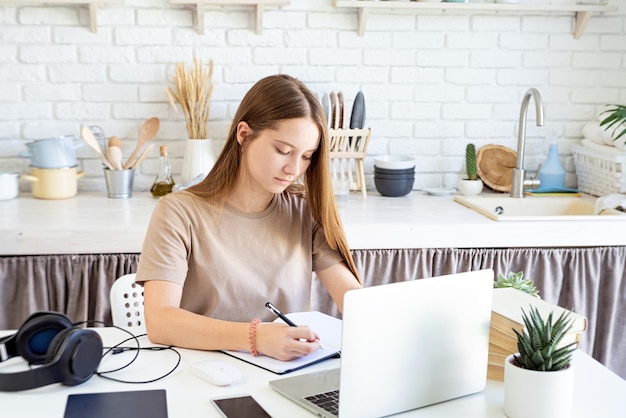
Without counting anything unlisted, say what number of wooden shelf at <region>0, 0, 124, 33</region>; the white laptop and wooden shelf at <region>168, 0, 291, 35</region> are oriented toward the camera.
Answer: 2

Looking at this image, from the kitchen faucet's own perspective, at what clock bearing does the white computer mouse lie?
The white computer mouse is roughly at 2 o'clock from the kitchen faucet.

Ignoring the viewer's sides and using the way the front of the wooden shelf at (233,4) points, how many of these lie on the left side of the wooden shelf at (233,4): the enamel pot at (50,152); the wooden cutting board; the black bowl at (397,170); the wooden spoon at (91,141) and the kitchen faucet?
3

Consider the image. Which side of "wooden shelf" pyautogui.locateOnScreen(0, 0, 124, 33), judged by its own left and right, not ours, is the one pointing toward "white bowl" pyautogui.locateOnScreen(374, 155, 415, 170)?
left

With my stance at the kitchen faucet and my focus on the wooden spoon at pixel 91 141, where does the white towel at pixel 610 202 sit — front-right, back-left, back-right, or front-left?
back-left

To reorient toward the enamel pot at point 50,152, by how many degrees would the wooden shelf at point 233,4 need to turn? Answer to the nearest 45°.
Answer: approximately 90° to its right

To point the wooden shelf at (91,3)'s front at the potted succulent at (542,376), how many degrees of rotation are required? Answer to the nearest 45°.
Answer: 0° — it already faces it

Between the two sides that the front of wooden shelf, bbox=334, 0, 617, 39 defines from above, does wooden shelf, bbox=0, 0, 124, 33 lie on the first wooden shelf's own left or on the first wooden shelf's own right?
on the first wooden shelf's own right

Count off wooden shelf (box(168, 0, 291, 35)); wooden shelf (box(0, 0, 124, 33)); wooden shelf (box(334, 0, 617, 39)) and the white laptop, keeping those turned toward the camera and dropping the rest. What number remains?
3

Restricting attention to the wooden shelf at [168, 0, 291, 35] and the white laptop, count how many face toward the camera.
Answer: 1

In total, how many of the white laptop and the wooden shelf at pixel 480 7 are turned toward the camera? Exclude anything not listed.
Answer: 1
